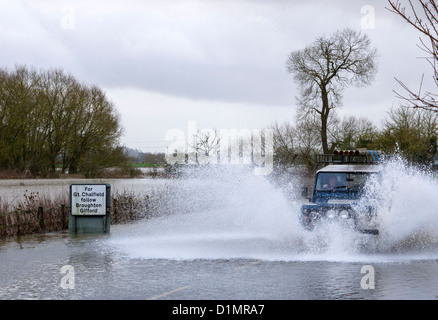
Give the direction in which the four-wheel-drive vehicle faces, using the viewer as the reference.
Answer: facing the viewer

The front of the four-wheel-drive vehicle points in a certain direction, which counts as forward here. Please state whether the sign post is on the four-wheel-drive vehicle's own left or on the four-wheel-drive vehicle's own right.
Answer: on the four-wheel-drive vehicle's own right
